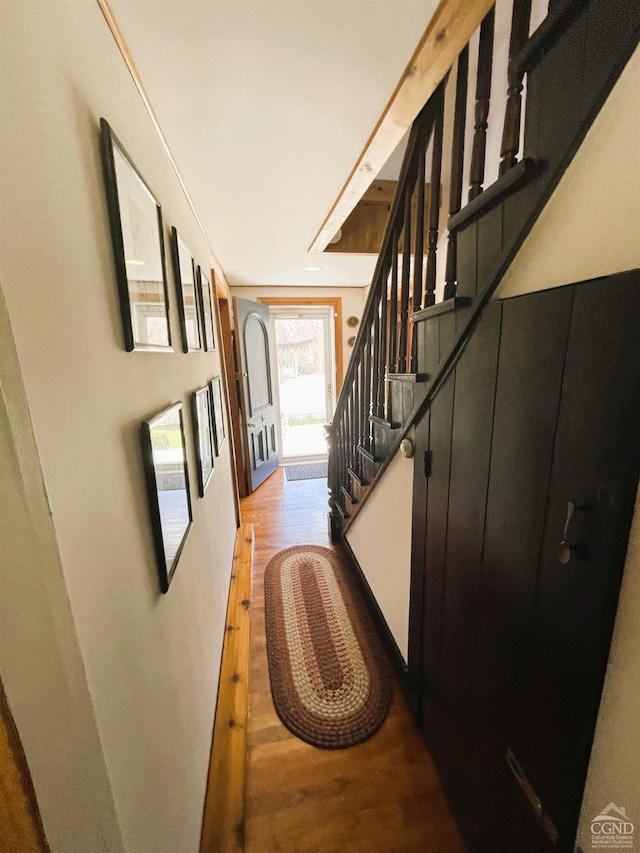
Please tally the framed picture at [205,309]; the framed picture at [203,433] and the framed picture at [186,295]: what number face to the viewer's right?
3

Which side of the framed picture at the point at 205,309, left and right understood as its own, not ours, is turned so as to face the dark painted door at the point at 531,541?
right

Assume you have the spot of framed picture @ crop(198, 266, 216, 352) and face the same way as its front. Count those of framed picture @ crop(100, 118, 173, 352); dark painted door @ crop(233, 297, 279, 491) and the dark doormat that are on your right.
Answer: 1

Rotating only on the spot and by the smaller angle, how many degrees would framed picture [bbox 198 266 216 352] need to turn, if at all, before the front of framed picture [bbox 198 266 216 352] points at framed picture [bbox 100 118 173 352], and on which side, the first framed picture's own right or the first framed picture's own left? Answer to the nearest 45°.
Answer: approximately 90° to the first framed picture's own right

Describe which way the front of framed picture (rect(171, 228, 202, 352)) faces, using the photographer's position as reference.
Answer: facing to the right of the viewer

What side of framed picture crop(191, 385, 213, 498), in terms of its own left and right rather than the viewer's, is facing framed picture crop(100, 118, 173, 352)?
right

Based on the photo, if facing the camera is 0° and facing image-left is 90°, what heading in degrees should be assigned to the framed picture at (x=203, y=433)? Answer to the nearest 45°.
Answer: approximately 270°

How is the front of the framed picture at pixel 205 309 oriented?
to the viewer's right

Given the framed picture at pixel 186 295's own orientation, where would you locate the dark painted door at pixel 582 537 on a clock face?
The dark painted door is roughly at 2 o'clock from the framed picture.

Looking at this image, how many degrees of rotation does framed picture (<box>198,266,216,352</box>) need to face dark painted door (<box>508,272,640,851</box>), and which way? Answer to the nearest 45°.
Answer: approximately 90° to its right

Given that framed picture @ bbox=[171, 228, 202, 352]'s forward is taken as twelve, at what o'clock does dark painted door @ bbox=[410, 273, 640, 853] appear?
The dark painted door is roughly at 2 o'clock from the framed picture.

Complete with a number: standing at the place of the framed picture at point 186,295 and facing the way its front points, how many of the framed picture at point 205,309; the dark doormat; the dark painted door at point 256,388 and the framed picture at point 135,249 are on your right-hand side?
1

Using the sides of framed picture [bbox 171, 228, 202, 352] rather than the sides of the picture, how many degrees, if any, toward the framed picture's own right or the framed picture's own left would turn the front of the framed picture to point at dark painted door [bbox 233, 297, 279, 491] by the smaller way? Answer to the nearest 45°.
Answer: approximately 90° to the framed picture's own left
